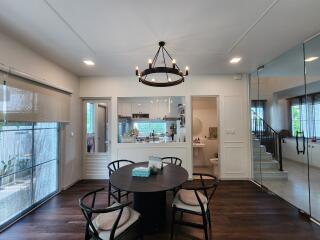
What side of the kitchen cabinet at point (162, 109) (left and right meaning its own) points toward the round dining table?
front

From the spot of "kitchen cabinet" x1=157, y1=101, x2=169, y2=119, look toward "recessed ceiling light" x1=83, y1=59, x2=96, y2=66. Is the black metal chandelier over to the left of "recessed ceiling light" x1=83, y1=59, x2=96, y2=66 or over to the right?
left

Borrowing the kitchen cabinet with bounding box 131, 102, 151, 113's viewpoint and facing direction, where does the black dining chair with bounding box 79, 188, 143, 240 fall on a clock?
The black dining chair is roughly at 12 o'clock from the kitchen cabinet.

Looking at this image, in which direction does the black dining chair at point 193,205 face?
to the viewer's left

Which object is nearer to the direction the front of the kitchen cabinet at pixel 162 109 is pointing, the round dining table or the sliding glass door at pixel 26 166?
the round dining table

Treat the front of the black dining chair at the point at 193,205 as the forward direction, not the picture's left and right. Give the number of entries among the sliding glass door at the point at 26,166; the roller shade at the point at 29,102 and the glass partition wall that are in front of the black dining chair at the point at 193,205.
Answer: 2

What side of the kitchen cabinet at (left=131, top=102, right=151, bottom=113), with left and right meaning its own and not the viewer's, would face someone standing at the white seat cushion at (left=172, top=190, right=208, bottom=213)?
front

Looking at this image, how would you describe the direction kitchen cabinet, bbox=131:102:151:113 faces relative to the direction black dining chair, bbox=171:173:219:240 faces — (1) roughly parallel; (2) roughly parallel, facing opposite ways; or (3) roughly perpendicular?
roughly perpendicular

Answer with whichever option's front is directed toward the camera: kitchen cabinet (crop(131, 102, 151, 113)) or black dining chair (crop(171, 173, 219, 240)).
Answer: the kitchen cabinet

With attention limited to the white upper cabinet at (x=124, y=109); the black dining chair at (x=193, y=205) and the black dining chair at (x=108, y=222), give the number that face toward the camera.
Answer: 1

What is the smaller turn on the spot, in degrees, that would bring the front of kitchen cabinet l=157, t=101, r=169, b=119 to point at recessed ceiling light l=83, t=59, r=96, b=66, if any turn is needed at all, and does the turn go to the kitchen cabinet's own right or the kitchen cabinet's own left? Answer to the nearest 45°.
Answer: approximately 45° to the kitchen cabinet's own right

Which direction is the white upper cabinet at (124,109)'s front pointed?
toward the camera

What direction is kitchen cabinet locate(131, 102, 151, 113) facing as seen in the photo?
toward the camera

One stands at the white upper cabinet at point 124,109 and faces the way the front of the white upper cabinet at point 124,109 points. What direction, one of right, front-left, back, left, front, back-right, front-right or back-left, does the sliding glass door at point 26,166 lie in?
front-right

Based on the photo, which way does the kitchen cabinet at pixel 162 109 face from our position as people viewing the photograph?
facing the viewer

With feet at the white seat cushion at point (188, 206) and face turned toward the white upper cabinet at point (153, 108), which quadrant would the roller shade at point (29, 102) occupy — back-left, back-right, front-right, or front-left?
front-left

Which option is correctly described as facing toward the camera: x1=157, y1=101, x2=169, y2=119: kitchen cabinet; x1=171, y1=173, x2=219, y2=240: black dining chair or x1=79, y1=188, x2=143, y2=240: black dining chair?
the kitchen cabinet
